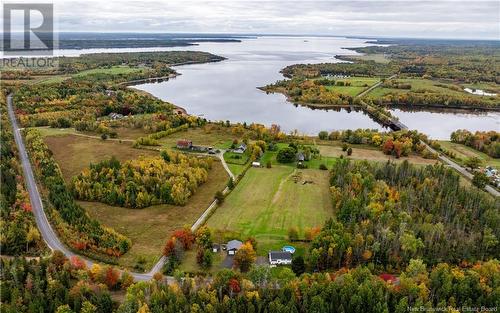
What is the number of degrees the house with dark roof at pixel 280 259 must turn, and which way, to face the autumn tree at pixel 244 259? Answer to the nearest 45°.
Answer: approximately 45° to its right

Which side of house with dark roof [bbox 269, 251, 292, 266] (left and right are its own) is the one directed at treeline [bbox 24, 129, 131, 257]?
right

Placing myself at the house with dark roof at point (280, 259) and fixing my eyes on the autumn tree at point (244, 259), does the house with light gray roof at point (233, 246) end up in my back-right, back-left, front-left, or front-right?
front-right

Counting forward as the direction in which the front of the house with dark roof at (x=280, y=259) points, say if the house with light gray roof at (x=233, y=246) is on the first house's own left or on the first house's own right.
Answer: on the first house's own right

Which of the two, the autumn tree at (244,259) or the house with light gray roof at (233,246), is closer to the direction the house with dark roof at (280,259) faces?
the autumn tree

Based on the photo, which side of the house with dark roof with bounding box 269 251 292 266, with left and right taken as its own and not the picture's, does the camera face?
front
